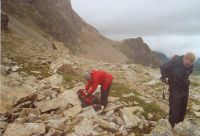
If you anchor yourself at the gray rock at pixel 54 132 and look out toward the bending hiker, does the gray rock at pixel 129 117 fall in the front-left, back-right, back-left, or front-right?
front-right

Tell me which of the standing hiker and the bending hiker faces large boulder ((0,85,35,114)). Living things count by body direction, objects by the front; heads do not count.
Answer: the bending hiker

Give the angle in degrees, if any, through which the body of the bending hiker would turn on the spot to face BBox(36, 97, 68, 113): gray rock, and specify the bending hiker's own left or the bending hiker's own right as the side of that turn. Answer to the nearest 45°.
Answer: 0° — they already face it

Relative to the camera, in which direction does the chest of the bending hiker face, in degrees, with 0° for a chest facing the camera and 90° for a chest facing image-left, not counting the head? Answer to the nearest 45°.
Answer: approximately 90°

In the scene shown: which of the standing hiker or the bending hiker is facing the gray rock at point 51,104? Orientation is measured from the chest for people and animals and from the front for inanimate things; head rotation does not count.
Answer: the bending hiker

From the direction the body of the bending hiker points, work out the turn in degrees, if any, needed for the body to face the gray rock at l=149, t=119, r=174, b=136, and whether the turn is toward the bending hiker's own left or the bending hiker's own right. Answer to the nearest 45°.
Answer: approximately 135° to the bending hiker's own left
